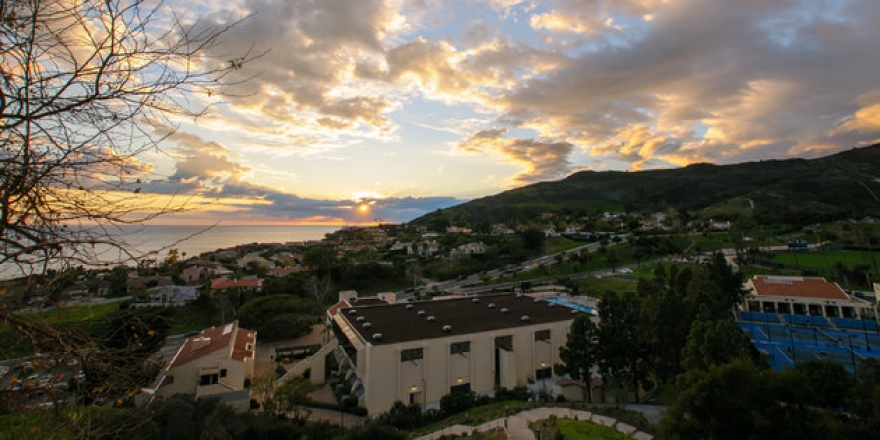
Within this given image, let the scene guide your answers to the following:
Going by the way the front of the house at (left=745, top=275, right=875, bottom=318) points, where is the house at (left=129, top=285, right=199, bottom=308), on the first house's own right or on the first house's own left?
on the first house's own right

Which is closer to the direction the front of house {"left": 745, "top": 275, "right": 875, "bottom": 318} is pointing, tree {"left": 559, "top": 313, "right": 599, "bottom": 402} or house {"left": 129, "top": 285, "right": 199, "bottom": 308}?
the tree

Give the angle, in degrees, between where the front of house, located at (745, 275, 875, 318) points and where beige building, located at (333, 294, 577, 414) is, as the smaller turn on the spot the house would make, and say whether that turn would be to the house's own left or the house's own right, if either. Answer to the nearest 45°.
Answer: approximately 45° to the house's own right

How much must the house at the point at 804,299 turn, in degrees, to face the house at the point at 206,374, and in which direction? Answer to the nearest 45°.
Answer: approximately 45° to its right

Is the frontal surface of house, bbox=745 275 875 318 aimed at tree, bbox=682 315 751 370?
yes

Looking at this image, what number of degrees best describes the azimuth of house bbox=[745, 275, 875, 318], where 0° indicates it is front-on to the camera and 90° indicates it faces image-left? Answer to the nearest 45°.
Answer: approximately 0°

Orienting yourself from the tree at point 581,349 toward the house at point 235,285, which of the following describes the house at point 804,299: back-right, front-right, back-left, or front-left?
back-right

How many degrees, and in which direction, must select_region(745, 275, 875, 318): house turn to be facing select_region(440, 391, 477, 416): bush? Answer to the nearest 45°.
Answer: approximately 45° to its right
